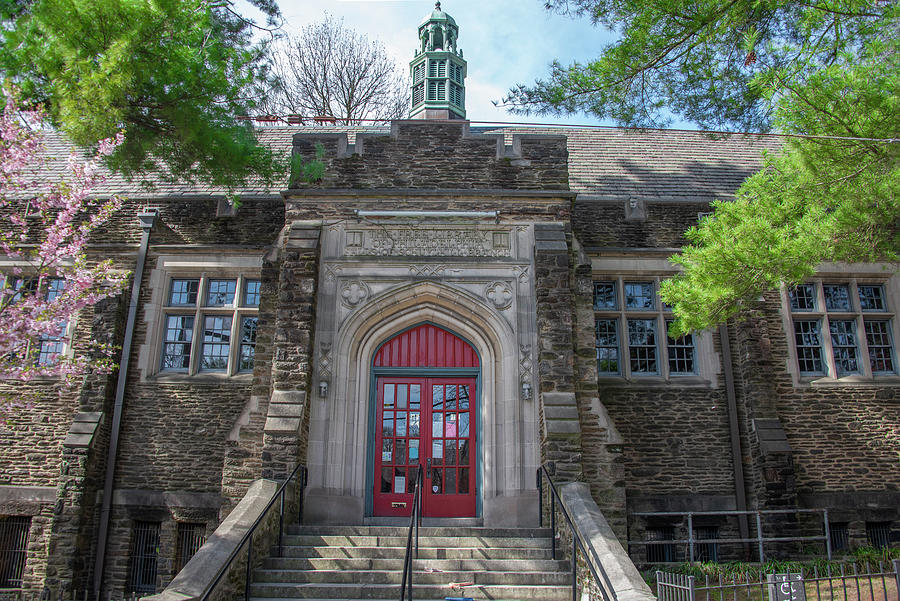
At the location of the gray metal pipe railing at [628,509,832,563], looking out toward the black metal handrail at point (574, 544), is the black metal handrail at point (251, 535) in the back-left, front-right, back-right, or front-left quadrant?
front-right

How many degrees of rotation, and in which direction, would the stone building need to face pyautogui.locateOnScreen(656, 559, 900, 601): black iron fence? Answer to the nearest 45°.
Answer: approximately 45° to its left

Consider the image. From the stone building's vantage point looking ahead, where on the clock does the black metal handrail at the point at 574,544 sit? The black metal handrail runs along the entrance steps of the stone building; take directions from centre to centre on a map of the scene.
The black metal handrail is roughly at 11 o'clock from the stone building.

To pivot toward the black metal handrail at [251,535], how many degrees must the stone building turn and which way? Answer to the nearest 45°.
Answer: approximately 45° to its right

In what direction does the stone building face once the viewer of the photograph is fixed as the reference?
facing the viewer
